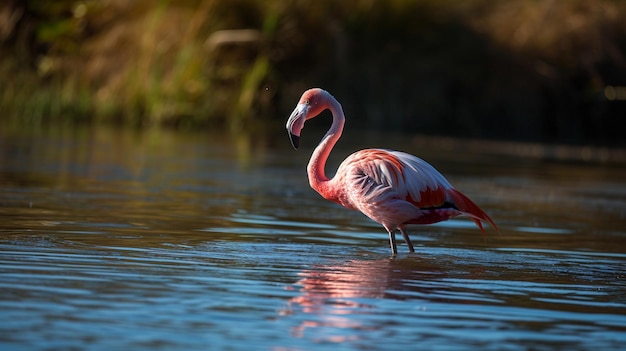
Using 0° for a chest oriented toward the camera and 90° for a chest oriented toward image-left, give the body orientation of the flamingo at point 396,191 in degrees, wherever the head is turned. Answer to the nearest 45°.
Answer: approximately 90°
